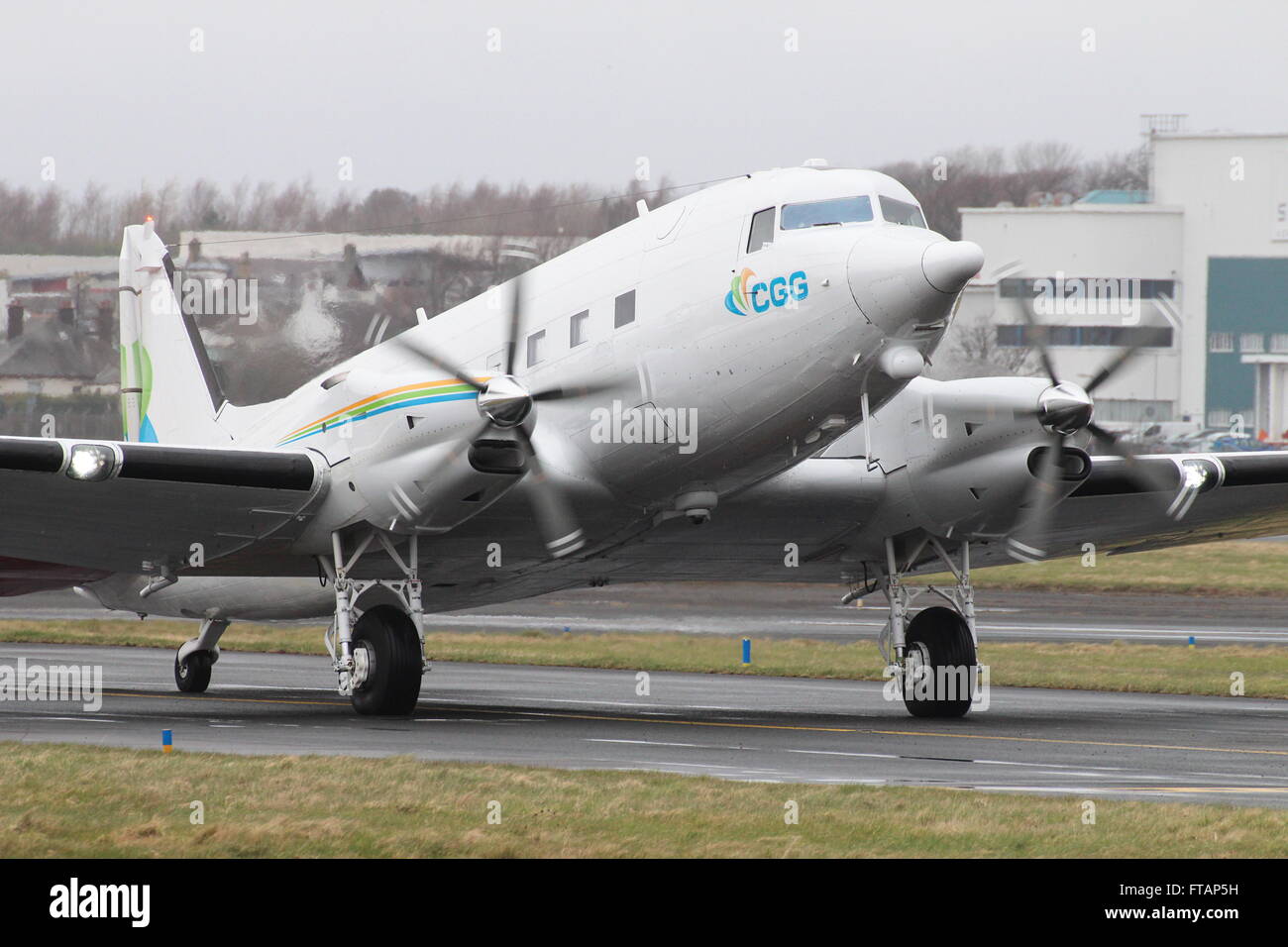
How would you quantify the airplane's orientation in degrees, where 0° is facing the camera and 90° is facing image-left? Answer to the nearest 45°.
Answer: approximately 315°
